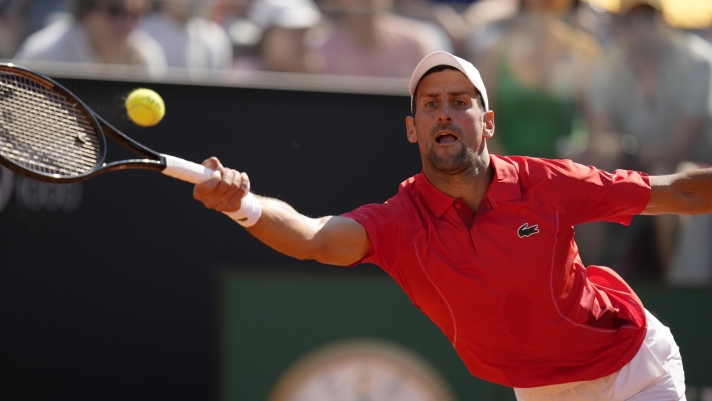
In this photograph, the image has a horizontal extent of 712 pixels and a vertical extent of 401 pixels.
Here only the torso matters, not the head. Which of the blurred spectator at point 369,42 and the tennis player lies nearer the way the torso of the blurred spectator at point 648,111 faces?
the tennis player

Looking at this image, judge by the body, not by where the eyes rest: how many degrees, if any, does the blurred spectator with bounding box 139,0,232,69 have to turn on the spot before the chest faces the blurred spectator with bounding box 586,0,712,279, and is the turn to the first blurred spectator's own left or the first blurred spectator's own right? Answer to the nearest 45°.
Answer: approximately 90° to the first blurred spectator's own left

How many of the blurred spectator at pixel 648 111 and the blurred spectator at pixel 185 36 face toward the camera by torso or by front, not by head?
2

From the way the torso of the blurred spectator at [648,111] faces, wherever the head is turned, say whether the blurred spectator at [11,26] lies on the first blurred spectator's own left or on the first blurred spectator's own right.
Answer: on the first blurred spectator's own right

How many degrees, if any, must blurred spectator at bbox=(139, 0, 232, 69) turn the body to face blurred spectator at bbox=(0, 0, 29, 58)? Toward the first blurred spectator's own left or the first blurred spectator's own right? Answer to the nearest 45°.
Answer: approximately 90° to the first blurred spectator's own right

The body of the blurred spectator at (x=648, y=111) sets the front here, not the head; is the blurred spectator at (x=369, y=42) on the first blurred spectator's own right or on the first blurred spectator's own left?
on the first blurred spectator's own right

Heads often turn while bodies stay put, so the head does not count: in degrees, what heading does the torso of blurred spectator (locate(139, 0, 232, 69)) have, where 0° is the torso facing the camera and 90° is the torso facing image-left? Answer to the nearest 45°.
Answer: approximately 0°

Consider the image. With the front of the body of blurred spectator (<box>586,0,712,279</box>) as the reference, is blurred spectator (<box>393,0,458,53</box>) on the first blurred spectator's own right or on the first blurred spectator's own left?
on the first blurred spectator's own right

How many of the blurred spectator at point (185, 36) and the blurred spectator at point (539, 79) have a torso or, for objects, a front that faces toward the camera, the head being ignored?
2
